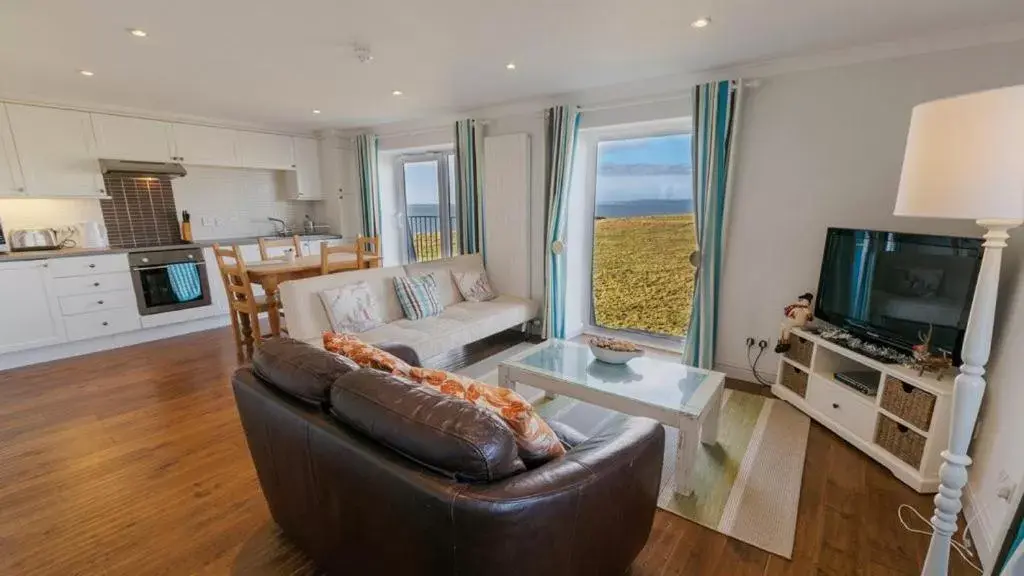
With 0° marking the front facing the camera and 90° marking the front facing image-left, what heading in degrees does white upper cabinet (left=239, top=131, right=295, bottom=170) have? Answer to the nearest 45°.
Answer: approximately 0°

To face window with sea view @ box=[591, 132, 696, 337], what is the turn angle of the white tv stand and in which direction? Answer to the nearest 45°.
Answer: approximately 90° to its right

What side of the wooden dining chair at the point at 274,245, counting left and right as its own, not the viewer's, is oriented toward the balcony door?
left

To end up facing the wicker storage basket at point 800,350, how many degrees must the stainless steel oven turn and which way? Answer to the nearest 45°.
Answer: approximately 45° to its left

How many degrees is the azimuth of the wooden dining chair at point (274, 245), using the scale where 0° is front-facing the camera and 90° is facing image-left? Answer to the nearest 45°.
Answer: approximately 0°

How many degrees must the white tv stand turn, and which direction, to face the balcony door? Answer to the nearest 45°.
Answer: approximately 45° to its right

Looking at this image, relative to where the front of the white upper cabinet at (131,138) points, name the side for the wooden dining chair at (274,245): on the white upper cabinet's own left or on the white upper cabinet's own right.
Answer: on the white upper cabinet's own left

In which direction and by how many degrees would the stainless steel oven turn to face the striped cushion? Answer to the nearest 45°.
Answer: approximately 45° to its left
